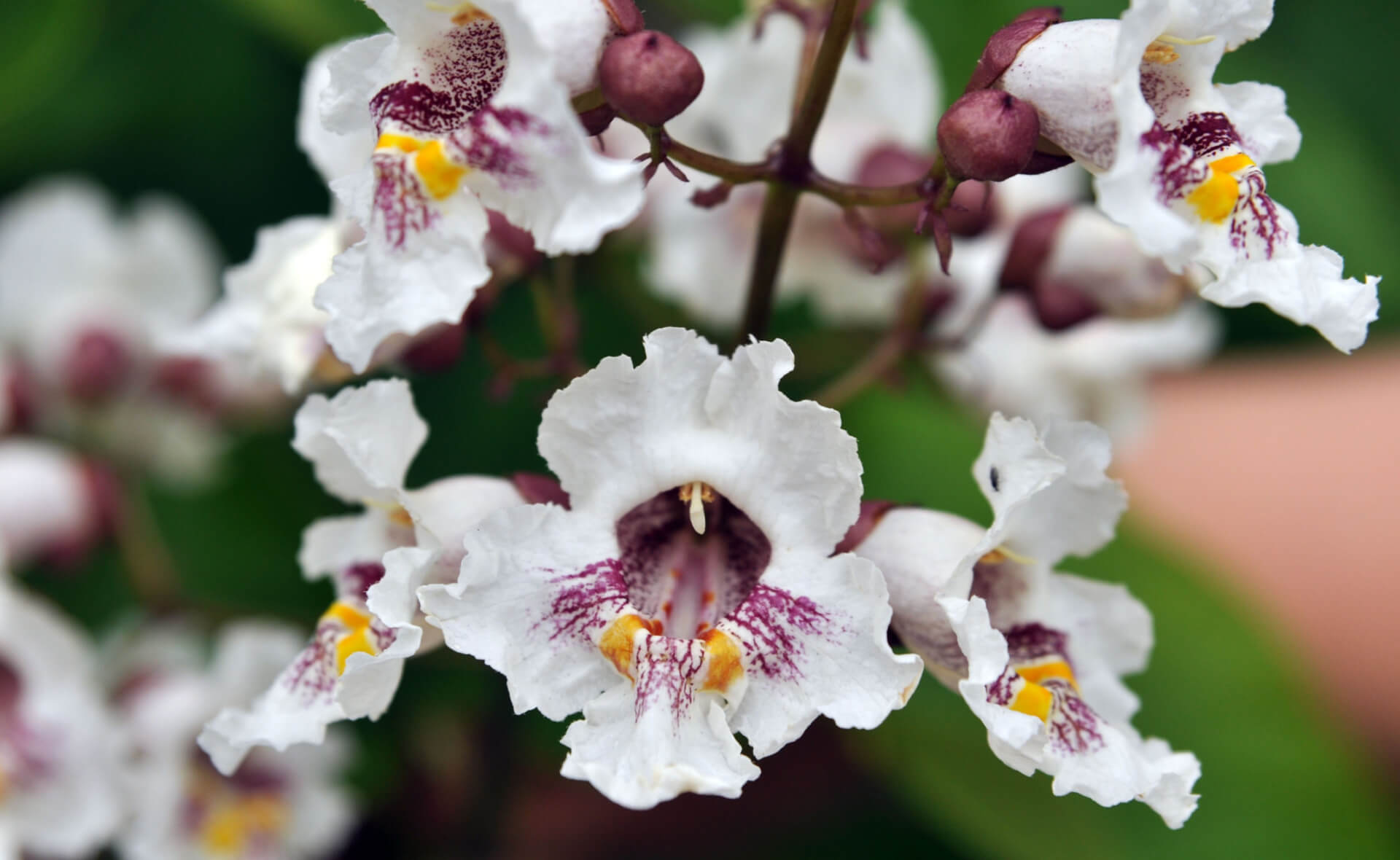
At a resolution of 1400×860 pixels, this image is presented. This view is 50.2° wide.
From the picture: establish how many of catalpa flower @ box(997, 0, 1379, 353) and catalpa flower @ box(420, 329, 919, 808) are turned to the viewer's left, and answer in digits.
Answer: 0

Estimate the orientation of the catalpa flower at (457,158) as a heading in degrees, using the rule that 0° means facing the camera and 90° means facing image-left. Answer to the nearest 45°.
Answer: approximately 45°

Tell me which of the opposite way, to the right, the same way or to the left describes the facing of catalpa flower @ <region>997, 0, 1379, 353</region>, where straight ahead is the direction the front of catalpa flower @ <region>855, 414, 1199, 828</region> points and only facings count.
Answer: the same way

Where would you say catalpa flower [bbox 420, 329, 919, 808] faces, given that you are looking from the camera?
facing the viewer

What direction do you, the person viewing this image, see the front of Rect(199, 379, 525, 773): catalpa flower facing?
facing the viewer and to the left of the viewer

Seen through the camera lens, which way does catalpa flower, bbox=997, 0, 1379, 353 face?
facing the viewer and to the right of the viewer

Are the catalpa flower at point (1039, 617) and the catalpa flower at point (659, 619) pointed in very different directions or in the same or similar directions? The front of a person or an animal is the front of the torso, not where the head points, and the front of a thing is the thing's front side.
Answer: same or similar directions

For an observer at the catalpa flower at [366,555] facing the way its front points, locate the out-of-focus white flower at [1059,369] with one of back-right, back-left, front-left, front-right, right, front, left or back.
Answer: back
